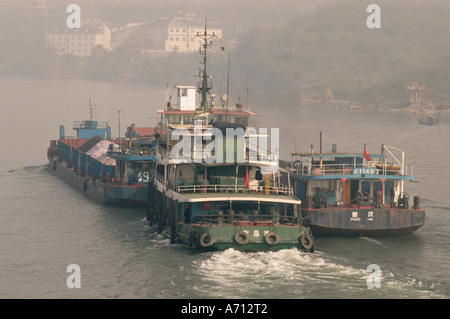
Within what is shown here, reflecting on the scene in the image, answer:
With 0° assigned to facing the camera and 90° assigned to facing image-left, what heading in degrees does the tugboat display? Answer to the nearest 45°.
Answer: approximately 180°
